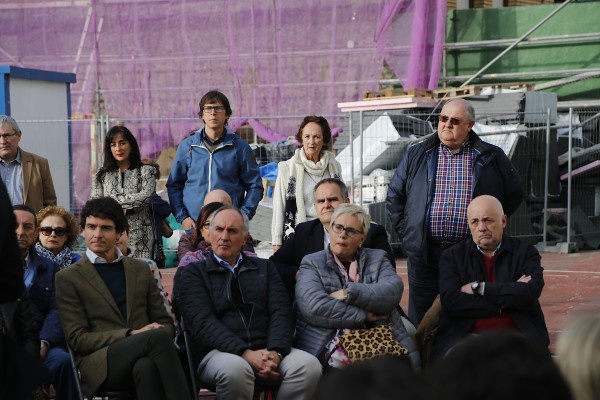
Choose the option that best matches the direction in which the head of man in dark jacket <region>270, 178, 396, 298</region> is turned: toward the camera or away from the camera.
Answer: toward the camera

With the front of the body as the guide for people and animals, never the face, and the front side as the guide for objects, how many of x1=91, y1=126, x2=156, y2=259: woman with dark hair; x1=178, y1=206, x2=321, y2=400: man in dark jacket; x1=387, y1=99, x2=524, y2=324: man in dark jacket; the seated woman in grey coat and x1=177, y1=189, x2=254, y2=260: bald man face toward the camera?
5

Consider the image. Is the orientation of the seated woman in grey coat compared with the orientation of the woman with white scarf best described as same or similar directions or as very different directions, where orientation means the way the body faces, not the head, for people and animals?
same or similar directions

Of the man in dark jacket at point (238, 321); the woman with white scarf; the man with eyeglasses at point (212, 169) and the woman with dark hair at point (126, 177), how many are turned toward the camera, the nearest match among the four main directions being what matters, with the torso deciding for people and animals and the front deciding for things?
4

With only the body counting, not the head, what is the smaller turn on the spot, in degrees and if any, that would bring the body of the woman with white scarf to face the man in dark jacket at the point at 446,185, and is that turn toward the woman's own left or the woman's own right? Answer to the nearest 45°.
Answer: approximately 45° to the woman's own left

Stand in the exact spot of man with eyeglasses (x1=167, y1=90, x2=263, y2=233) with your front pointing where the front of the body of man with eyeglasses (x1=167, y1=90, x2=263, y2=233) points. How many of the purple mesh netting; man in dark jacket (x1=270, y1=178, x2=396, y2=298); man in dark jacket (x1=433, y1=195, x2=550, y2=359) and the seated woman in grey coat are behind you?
1

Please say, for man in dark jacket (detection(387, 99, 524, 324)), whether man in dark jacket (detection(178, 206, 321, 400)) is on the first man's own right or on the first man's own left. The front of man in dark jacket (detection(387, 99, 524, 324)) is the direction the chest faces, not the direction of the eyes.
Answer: on the first man's own right

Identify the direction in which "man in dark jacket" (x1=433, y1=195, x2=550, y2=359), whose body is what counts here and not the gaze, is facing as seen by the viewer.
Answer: toward the camera

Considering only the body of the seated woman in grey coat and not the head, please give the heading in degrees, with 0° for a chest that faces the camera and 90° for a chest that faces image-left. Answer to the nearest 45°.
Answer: approximately 0°

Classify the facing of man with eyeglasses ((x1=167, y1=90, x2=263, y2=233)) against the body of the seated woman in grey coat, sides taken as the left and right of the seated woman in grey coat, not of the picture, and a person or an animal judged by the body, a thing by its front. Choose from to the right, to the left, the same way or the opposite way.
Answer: the same way

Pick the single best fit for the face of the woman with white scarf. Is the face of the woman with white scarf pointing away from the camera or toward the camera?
toward the camera

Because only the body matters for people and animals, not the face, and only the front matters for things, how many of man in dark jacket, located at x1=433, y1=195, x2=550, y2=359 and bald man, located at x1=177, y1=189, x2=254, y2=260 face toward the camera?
2

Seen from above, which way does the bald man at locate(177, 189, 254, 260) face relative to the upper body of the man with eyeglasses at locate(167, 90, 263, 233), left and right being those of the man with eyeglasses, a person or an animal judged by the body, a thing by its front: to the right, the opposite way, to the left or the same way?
the same way

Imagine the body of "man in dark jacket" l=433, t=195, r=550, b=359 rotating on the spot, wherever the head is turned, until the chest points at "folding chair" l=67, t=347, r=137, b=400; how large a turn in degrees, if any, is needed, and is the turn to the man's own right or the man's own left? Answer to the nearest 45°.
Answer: approximately 45° to the man's own right

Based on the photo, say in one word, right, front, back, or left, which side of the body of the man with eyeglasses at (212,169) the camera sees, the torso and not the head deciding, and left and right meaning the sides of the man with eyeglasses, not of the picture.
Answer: front

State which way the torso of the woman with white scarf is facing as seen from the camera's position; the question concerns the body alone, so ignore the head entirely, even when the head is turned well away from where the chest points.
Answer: toward the camera

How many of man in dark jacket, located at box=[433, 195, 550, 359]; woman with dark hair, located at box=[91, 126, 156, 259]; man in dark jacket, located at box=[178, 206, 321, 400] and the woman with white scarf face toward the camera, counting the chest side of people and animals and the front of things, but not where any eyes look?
4
